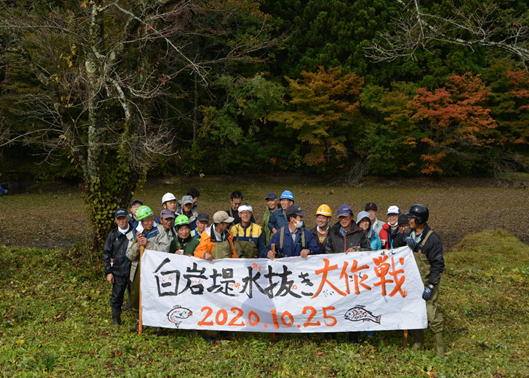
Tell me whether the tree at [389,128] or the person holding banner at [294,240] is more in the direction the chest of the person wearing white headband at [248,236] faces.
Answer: the person holding banner

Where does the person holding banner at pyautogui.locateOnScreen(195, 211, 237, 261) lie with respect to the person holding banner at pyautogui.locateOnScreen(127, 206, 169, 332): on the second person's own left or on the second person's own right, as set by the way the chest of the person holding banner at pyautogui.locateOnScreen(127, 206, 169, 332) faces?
on the second person's own left

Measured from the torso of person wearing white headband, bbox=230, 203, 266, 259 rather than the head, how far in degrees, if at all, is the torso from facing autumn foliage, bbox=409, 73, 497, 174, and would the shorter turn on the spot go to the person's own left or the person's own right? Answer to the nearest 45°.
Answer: approximately 135° to the person's own left

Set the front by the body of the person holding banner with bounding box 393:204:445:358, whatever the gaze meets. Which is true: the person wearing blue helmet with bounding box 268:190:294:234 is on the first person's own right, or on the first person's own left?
on the first person's own right

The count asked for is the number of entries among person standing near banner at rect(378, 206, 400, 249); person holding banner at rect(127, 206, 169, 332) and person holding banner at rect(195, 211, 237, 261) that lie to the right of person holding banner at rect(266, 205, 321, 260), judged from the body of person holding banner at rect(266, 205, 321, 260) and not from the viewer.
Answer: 2

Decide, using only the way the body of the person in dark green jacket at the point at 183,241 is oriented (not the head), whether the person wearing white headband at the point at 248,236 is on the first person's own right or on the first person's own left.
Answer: on the first person's own left
